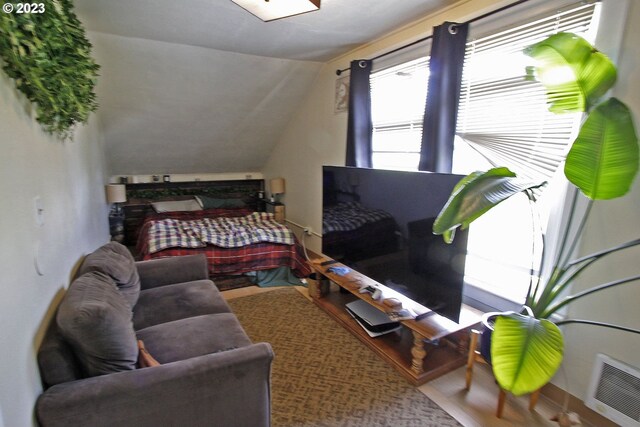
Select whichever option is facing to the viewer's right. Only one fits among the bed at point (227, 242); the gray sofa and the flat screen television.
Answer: the gray sofa

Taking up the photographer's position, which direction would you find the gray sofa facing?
facing to the right of the viewer

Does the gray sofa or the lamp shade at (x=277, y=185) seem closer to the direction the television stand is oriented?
the gray sofa

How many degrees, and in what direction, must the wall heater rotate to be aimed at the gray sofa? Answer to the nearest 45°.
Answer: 0° — it already faces it

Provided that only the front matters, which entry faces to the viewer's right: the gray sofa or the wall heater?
the gray sofa

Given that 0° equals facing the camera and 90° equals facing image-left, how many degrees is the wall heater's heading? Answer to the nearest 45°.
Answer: approximately 45°

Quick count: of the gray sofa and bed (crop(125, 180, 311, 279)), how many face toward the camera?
1

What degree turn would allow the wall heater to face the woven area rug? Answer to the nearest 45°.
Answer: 0° — it already faces it

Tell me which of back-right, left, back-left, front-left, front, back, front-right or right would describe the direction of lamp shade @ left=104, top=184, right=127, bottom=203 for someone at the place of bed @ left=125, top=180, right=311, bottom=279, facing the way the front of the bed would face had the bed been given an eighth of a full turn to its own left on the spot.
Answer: back
